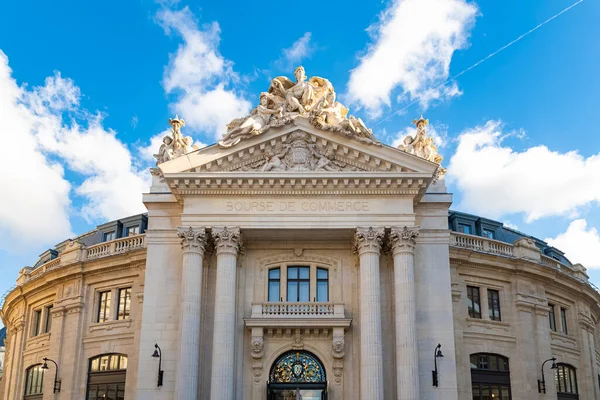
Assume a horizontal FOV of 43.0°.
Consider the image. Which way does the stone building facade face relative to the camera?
toward the camera
